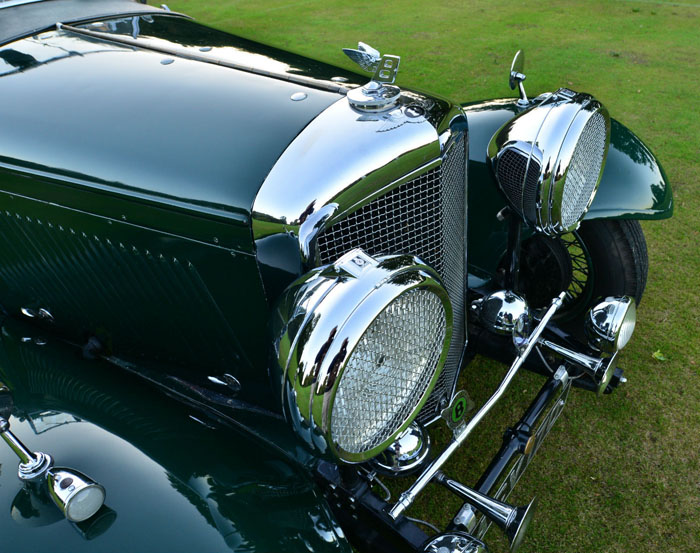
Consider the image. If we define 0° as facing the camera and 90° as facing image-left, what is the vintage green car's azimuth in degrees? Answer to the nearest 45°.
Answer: approximately 315°
